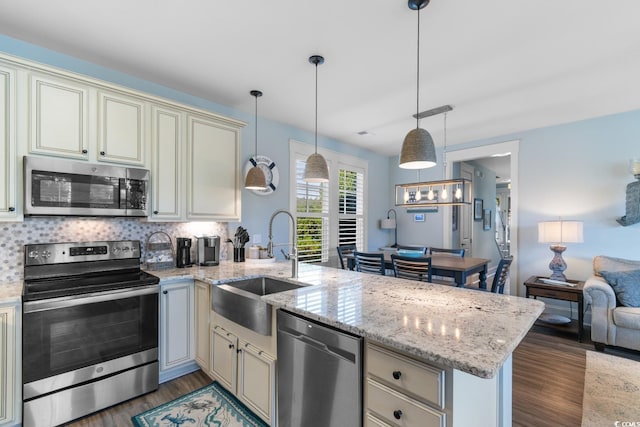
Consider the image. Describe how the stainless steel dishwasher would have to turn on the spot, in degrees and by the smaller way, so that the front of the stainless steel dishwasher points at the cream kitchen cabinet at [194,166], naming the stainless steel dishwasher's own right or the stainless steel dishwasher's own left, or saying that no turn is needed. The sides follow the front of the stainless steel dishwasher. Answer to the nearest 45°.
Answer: approximately 90° to the stainless steel dishwasher's own right

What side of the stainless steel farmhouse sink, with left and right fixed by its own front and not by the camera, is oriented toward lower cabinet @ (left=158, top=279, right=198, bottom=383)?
right

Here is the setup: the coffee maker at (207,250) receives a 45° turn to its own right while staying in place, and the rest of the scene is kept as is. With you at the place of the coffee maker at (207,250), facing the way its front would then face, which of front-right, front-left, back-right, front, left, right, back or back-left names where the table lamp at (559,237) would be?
left

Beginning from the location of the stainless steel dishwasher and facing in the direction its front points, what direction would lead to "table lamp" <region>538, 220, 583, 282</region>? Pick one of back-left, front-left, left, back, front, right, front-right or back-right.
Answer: back

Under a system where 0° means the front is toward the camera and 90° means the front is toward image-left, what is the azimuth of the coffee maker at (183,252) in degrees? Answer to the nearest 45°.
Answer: approximately 315°

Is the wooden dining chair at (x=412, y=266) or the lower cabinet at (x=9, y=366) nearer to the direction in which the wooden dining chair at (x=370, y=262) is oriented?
the wooden dining chair

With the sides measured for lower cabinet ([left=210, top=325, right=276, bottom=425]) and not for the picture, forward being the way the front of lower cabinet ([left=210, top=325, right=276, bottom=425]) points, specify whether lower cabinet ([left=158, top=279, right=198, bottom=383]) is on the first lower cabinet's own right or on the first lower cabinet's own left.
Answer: on the first lower cabinet's own right

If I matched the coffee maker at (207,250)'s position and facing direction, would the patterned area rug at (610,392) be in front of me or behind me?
in front

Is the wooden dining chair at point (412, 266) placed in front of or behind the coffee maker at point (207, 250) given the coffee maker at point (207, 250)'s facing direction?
in front

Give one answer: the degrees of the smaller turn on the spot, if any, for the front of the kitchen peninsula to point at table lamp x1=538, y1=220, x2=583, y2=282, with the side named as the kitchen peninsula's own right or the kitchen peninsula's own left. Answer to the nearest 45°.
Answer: approximately 180°

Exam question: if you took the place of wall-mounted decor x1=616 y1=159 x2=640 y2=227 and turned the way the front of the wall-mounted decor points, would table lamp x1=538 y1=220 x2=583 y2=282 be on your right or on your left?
on your right

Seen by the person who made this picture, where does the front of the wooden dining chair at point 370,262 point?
facing away from the viewer and to the right of the viewer
